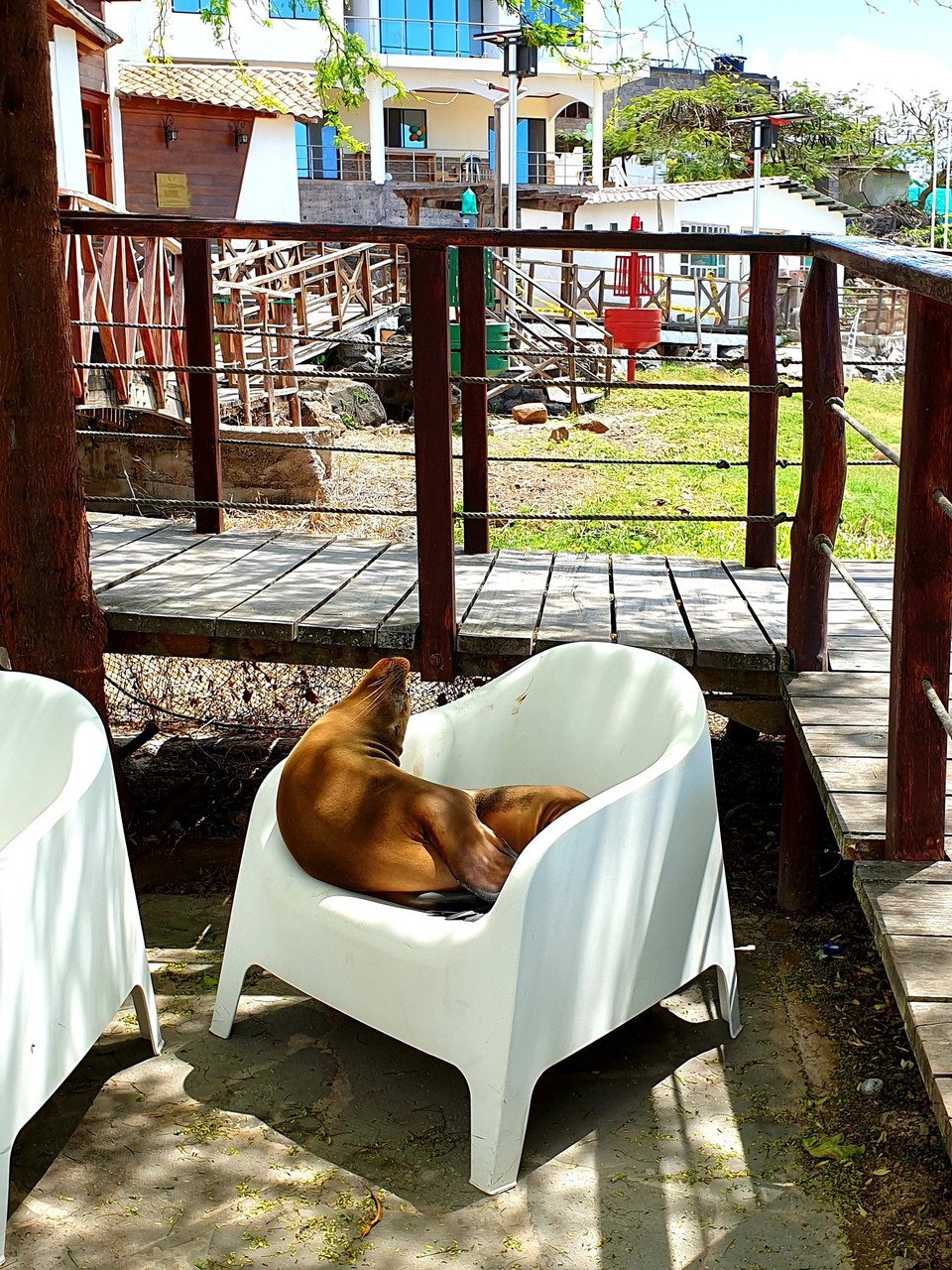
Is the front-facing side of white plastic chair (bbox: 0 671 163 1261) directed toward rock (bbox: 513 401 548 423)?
no

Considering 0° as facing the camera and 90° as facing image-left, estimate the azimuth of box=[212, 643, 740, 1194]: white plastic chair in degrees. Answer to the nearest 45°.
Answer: approximately 45°

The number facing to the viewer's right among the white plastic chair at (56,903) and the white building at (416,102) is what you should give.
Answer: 0

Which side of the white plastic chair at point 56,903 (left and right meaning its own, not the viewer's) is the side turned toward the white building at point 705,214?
back

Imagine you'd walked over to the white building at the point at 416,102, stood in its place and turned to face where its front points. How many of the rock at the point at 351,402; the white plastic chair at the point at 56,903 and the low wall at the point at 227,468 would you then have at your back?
0

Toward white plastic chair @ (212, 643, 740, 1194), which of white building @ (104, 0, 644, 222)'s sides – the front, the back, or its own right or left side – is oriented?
front

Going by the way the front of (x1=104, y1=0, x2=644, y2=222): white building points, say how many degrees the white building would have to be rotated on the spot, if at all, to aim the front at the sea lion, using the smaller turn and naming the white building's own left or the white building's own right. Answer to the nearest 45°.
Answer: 0° — it already faces it

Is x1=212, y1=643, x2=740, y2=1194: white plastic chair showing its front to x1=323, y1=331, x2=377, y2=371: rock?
no

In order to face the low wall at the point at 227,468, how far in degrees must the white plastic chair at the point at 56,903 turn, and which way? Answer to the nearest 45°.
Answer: approximately 135° to its right

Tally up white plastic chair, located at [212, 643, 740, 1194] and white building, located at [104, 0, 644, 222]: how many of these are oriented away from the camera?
0

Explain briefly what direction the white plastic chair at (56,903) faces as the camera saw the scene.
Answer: facing the viewer and to the left of the viewer

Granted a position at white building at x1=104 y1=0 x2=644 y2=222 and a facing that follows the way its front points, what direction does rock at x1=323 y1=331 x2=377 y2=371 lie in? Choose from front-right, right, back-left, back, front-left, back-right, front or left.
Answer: front

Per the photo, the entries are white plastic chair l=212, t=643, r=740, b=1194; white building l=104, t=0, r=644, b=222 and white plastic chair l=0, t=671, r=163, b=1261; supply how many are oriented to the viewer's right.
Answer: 0

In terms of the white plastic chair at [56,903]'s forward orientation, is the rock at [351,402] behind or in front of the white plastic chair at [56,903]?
behind

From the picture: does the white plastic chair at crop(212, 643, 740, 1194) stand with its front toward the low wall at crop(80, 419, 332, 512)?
no

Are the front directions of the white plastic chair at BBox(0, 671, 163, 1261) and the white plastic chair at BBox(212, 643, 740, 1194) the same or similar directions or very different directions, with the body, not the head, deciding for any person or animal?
same or similar directions

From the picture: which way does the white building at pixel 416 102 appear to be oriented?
toward the camera

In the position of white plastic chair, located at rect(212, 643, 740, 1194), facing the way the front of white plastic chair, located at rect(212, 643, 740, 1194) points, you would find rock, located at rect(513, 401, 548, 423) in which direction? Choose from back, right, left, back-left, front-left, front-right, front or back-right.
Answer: back-right

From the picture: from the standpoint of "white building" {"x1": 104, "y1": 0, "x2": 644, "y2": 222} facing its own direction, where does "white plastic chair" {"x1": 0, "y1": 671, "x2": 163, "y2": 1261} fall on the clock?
The white plastic chair is roughly at 12 o'clock from the white building.

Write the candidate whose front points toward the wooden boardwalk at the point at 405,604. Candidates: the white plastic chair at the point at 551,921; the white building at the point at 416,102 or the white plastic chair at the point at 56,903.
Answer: the white building

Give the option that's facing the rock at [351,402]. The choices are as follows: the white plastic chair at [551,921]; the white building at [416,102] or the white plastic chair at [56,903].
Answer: the white building
